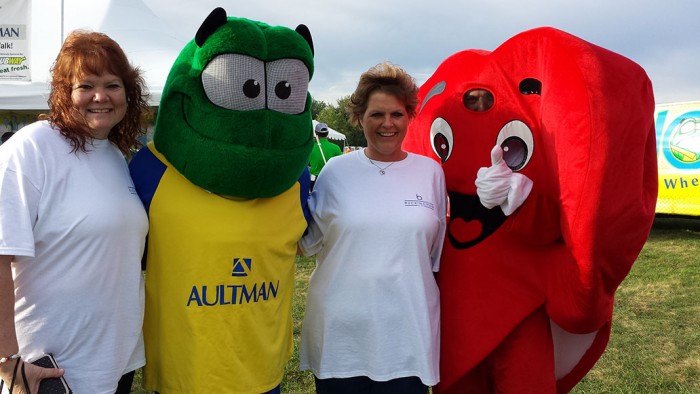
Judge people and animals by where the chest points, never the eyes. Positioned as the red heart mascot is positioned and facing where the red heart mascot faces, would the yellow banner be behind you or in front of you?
behind

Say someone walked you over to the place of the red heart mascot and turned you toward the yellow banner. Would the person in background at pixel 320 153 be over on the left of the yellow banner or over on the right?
left

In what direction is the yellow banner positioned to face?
toward the camera

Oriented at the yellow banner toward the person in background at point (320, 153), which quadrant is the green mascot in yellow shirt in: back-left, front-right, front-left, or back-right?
front-left

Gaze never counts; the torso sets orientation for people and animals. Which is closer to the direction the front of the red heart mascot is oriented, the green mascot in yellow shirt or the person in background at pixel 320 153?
the green mascot in yellow shirt

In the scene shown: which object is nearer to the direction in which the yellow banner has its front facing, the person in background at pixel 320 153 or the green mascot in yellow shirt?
the green mascot in yellow shirt

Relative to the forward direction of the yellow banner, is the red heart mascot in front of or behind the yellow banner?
in front

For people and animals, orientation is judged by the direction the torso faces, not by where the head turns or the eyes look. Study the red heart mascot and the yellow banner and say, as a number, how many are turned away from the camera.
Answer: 0

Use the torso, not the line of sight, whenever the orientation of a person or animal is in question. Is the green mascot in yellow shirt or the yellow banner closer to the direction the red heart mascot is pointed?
the green mascot in yellow shirt

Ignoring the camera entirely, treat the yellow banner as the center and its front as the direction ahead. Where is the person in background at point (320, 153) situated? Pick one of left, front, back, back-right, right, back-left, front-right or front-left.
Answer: front-right

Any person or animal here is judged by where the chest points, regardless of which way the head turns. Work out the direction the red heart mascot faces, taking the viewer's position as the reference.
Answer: facing the viewer and to the left of the viewer

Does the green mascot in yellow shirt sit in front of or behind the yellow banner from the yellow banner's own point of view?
in front

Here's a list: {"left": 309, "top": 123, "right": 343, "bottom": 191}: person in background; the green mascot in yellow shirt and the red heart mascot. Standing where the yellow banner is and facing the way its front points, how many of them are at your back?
0
